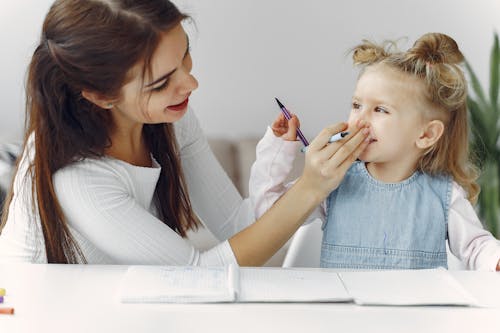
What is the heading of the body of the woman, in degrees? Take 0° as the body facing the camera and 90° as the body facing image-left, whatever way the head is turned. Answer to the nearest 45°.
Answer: approximately 315°

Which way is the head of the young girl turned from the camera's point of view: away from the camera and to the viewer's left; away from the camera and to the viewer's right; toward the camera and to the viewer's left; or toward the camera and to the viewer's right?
toward the camera and to the viewer's left

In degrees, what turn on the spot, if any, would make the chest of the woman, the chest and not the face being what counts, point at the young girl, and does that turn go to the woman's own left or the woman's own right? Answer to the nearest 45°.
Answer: approximately 45° to the woman's own left

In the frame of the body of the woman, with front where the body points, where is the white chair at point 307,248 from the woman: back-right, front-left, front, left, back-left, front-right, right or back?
left
